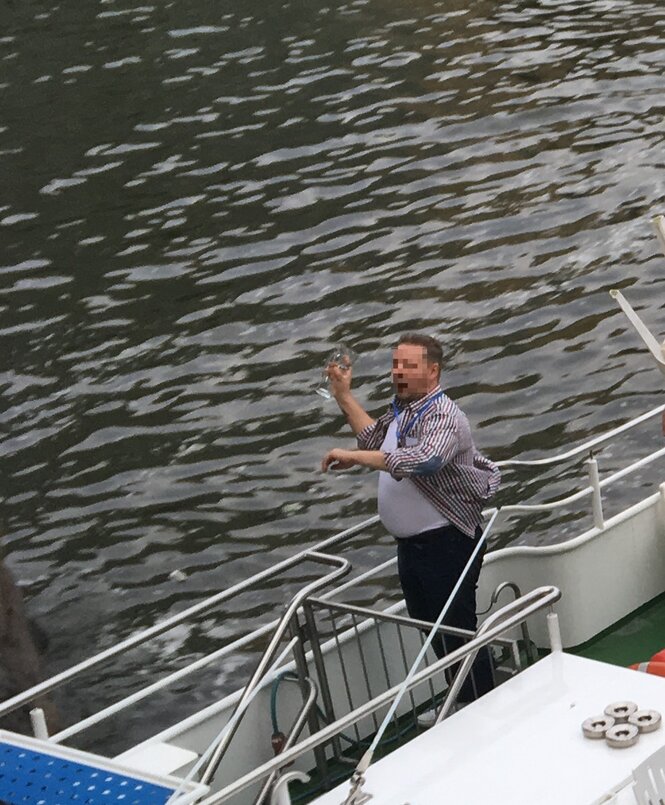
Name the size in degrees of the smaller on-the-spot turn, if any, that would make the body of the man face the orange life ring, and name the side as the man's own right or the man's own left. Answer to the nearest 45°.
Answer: approximately 90° to the man's own left

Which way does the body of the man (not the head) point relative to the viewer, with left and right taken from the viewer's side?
facing the viewer and to the left of the viewer
